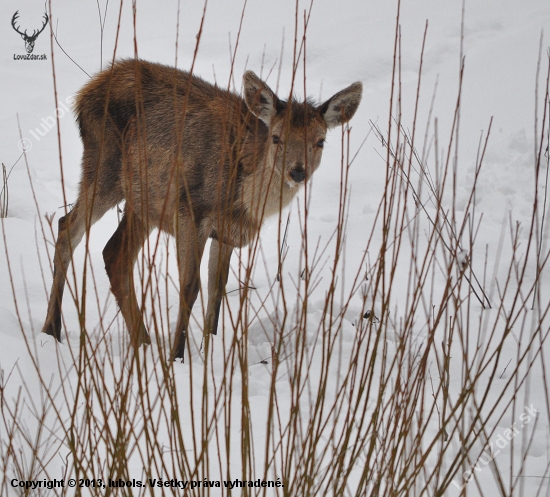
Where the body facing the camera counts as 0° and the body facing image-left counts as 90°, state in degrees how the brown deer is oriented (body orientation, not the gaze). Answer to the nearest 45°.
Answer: approximately 315°
